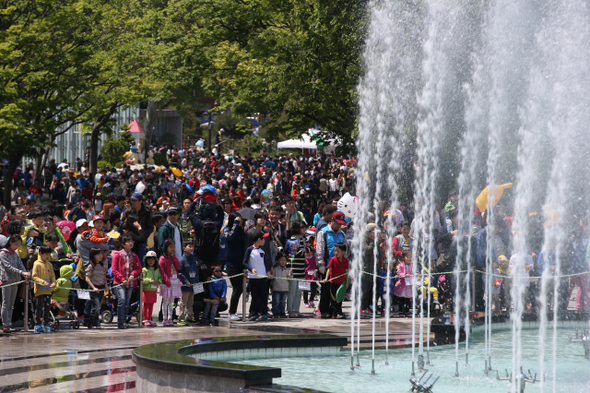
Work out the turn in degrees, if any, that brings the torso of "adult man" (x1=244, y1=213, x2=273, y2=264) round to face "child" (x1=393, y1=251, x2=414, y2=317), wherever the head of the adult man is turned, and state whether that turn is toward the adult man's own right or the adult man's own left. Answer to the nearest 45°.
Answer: approximately 45° to the adult man's own left

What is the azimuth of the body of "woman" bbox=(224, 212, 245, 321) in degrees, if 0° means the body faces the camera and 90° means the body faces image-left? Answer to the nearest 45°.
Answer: approximately 315°

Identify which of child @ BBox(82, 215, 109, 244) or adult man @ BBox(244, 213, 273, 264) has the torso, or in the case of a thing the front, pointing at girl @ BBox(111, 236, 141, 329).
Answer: the child

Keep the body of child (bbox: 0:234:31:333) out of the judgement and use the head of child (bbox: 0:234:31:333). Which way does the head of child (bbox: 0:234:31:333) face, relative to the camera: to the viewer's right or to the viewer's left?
to the viewer's right

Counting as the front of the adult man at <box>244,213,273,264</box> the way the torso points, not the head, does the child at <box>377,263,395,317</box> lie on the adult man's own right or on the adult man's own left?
on the adult man's own left

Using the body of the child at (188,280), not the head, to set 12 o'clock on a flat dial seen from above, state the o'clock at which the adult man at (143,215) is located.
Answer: The adult man is roughly at 6 o'clock from the child.

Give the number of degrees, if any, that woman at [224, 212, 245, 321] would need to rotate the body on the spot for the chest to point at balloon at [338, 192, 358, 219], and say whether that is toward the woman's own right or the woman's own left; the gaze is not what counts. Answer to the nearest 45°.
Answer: approximately 90° to the woman's own left

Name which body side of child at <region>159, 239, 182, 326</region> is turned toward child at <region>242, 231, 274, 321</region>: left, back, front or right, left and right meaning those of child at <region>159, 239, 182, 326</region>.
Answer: left

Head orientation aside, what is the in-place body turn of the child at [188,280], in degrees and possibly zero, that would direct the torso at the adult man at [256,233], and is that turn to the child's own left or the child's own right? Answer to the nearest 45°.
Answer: approximately 90° to the child's own left

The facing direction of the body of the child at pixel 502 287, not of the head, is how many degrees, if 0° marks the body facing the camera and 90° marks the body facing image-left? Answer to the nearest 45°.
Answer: approximately 0°

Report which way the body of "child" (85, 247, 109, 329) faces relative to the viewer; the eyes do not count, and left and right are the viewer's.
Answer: facing the viewer and to the right of the viewer

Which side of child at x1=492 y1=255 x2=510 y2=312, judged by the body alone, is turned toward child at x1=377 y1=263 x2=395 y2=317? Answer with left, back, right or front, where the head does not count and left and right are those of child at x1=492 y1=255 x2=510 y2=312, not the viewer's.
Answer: right

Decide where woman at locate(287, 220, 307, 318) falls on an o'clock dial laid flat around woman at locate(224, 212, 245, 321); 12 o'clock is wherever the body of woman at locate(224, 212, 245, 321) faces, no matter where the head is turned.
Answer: woman at locate(287, 220, 307, 318) is roughly at 9 o'clock from woman at locate(224, 212, 245, 321).
